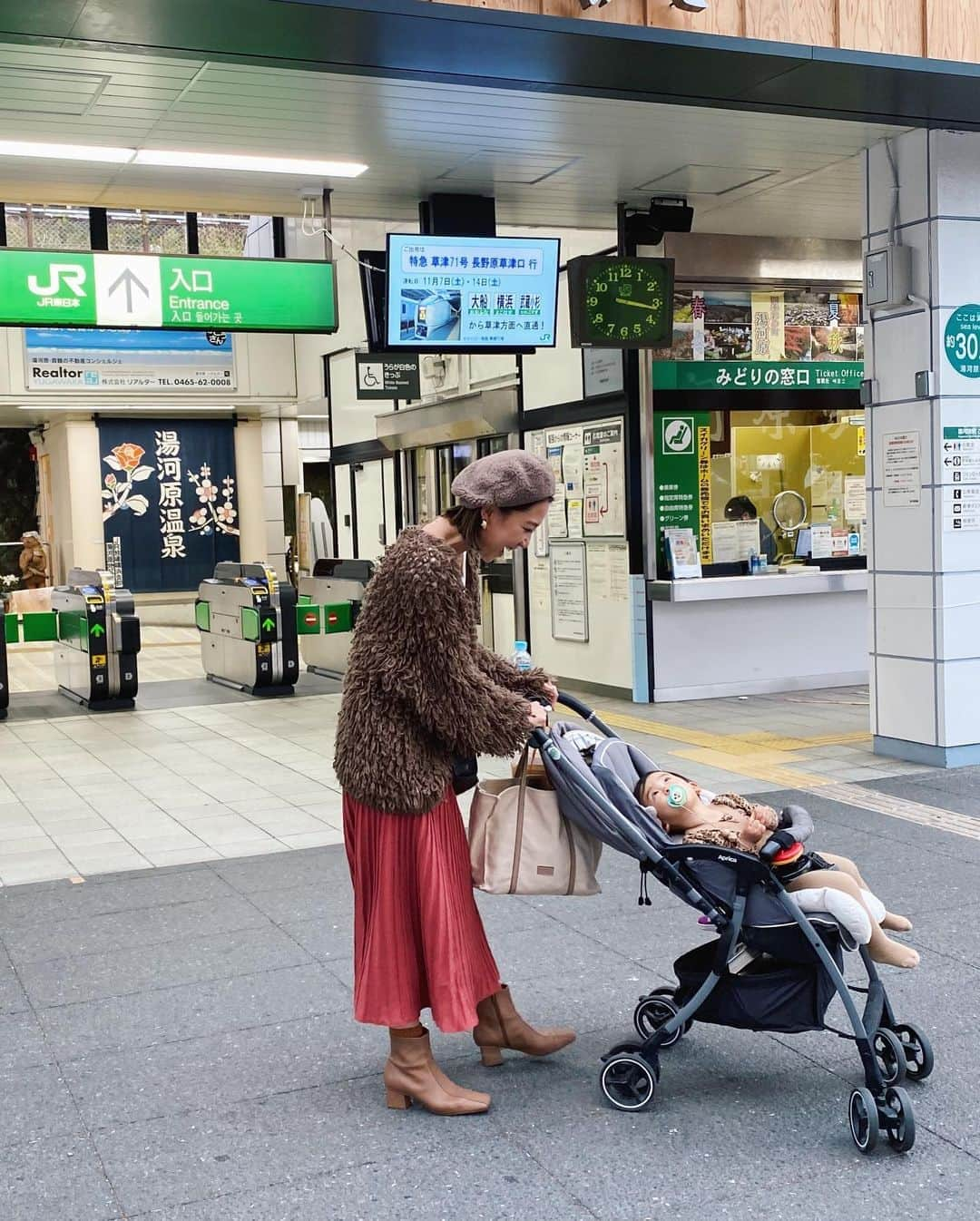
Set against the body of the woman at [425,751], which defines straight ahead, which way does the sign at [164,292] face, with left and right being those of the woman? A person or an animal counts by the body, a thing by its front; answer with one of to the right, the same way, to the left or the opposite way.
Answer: to the right

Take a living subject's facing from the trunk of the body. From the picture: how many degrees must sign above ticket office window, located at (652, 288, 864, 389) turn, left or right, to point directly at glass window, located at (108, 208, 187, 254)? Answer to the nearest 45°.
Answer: approximately 90° to its right

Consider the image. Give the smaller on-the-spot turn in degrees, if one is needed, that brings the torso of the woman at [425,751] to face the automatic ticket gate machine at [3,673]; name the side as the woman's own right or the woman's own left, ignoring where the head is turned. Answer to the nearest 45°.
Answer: approximately 135° to the woman's own left

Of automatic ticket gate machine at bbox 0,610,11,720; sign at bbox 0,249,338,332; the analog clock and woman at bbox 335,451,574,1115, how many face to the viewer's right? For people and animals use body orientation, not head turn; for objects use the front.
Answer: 1

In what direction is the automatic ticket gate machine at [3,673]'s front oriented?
toward the camera

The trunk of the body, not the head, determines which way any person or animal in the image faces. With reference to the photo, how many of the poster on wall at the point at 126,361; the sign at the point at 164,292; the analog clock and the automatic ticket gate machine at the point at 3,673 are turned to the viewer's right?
0

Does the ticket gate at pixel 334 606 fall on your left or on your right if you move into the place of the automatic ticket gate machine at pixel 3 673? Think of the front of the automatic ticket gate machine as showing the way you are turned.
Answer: on your left

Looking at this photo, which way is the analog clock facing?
toward the camera

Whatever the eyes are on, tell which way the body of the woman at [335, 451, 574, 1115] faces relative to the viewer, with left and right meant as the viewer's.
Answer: facing to the right of the viewer

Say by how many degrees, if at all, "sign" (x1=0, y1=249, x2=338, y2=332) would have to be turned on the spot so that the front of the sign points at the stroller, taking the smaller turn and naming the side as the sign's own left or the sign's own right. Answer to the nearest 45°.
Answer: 0° — it already faces it

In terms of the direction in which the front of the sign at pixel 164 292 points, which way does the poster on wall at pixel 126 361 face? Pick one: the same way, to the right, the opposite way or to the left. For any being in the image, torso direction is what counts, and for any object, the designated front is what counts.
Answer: the same way

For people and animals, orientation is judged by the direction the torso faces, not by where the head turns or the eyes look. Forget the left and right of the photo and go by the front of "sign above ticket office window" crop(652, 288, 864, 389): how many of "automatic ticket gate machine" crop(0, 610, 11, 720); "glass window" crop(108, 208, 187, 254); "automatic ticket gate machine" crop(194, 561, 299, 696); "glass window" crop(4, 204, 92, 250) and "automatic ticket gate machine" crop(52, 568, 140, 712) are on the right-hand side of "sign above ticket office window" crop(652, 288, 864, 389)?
5

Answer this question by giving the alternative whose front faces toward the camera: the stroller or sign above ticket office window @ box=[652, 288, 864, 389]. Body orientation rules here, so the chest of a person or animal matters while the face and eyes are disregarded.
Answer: the sign above ticket office window

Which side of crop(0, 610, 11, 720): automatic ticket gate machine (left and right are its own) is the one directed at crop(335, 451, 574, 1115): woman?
front

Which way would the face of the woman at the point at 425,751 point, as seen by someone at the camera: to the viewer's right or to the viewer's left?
to the viewer's right

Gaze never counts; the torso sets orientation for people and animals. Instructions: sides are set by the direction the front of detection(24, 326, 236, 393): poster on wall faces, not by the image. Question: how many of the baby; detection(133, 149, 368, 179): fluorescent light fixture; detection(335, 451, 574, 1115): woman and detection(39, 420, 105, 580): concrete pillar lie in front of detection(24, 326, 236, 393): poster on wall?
3
